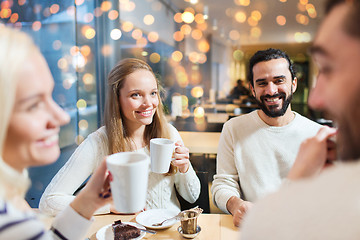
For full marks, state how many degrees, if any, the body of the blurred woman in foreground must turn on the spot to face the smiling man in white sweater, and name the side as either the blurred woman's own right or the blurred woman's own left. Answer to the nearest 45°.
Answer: approximately 45° to the blurred woman's own left

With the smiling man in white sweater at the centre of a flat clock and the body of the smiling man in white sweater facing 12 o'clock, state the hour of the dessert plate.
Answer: The dessert plate is roughly at 1 o'clock from the smiling man in white sweater.

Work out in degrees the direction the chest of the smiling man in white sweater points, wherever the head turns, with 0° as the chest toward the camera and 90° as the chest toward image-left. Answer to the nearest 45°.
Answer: approximately 0°

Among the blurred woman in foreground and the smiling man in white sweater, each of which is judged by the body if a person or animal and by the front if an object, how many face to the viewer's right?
1

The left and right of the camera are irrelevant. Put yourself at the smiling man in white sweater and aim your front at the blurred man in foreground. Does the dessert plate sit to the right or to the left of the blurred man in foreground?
right

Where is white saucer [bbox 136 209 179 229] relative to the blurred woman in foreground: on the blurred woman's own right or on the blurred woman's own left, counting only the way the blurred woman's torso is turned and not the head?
on the blurred woman's own left

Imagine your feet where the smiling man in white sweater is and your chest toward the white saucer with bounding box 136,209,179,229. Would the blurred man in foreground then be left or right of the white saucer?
left

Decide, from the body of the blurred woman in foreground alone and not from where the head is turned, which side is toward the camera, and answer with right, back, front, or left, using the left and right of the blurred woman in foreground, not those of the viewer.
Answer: right
